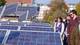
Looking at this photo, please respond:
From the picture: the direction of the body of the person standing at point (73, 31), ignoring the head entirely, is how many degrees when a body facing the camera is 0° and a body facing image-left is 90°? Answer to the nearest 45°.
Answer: approximately 45°
